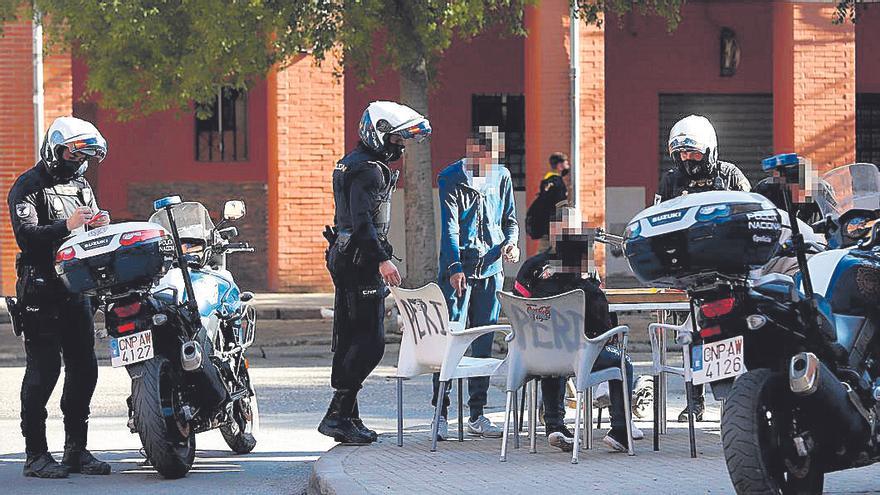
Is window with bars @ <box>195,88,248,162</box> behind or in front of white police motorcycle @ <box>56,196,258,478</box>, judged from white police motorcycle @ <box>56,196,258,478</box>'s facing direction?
in front

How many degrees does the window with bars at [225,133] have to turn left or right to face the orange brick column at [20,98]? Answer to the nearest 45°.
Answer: approximately 45° to its right

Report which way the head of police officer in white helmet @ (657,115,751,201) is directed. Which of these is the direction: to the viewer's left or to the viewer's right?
to the viewer's left

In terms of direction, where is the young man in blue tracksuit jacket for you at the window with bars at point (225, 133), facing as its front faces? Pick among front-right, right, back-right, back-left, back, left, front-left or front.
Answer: front

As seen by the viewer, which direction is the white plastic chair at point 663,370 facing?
to the viewer's left

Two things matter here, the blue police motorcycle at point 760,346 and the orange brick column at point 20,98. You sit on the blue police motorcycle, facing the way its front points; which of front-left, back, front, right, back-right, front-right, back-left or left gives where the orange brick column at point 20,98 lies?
left

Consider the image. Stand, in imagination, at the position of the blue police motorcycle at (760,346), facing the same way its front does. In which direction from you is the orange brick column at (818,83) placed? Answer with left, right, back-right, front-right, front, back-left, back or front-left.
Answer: front-left

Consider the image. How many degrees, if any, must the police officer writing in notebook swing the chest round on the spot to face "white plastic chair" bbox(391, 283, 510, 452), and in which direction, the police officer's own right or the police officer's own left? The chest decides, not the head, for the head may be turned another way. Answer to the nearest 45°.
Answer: approximately 45° to the police officer's own left

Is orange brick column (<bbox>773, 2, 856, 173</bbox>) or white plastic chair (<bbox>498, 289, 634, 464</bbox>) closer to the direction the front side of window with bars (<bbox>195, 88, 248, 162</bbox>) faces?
the white plastic chair

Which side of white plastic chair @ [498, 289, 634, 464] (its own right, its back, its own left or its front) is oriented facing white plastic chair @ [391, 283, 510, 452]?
left

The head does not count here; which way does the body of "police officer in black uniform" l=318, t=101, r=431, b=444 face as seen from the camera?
to the viewer's right

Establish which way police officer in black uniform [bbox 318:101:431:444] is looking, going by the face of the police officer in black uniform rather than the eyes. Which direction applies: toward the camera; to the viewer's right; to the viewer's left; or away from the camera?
to the viewer's right

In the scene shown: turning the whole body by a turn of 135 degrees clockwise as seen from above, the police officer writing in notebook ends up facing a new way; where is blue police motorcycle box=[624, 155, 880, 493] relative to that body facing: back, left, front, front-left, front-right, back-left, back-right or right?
back-left

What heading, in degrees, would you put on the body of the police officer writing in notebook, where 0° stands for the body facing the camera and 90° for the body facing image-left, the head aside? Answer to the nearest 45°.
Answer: approximately 315°
